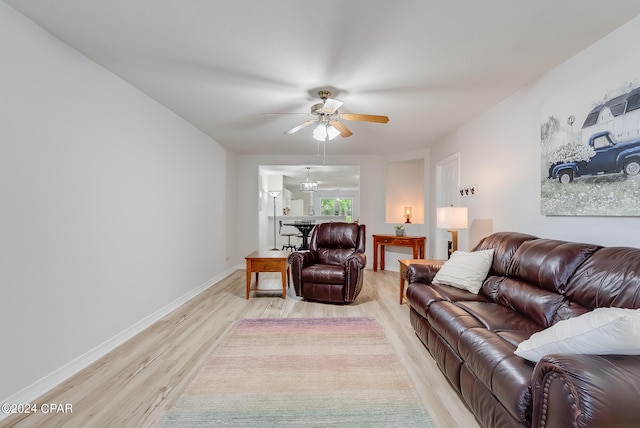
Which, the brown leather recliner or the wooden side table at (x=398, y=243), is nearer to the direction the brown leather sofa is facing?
the brown leather recliner

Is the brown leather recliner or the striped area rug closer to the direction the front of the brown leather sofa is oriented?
the striped area rug

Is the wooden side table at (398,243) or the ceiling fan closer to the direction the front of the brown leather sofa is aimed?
the ceiling fan

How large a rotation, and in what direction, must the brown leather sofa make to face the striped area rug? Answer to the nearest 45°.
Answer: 0° — it already faces it

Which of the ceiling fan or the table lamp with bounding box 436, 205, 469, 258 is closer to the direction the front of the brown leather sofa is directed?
the ceiling fan

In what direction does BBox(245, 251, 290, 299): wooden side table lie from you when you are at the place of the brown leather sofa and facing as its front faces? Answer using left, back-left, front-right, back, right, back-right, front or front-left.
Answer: front-right

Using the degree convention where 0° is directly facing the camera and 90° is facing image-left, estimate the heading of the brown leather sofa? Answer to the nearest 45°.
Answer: approximately 45°
